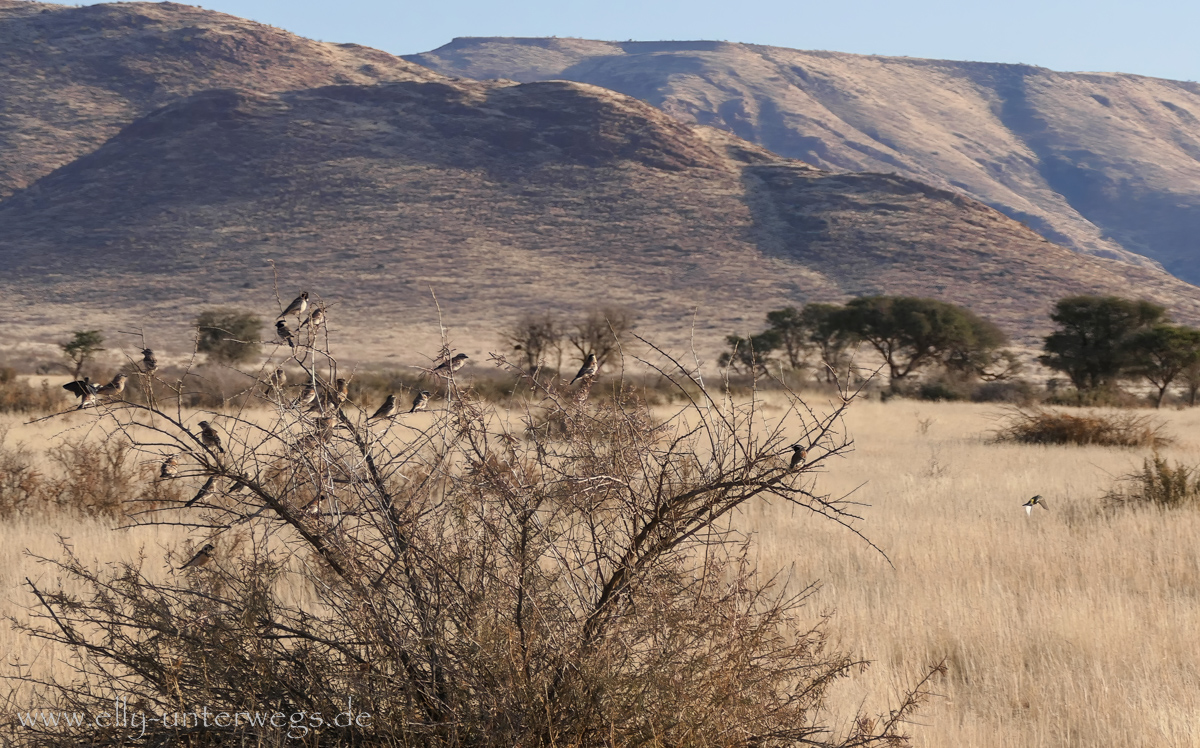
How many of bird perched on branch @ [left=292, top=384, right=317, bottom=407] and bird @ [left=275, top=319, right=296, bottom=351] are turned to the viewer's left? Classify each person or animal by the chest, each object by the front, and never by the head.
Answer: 1

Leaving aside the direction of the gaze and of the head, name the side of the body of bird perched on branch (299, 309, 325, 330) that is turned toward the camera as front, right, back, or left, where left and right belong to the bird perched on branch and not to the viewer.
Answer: right
